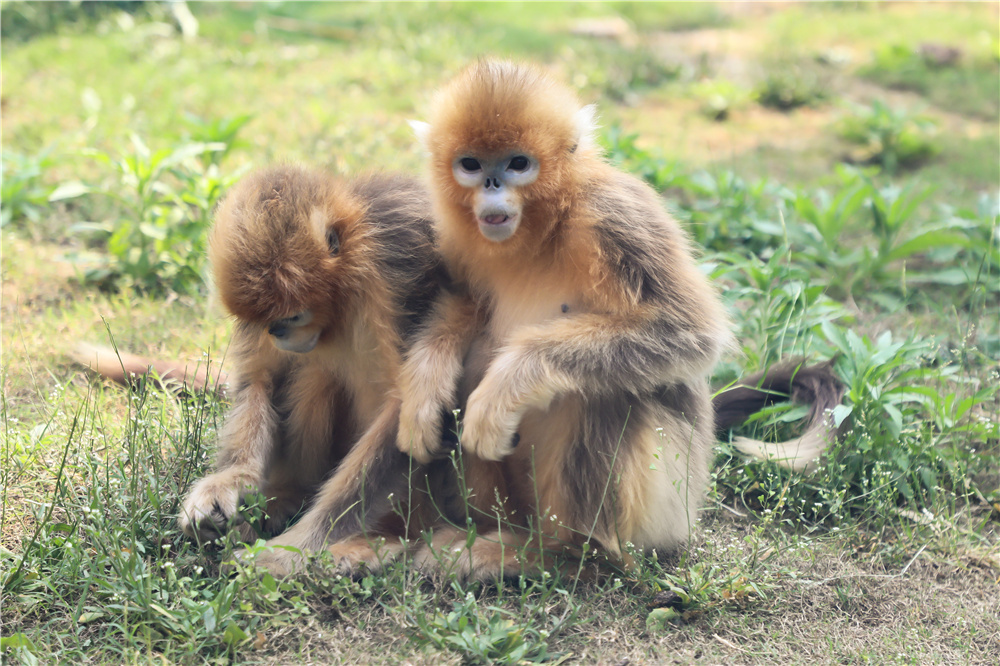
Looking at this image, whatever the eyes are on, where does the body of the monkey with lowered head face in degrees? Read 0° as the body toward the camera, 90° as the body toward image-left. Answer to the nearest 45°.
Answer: approximately 45°

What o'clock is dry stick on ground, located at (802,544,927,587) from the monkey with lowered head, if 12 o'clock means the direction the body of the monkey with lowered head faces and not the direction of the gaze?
The dry stick on ground is roughly at 8 o'clock from the monkey with lowered head.
